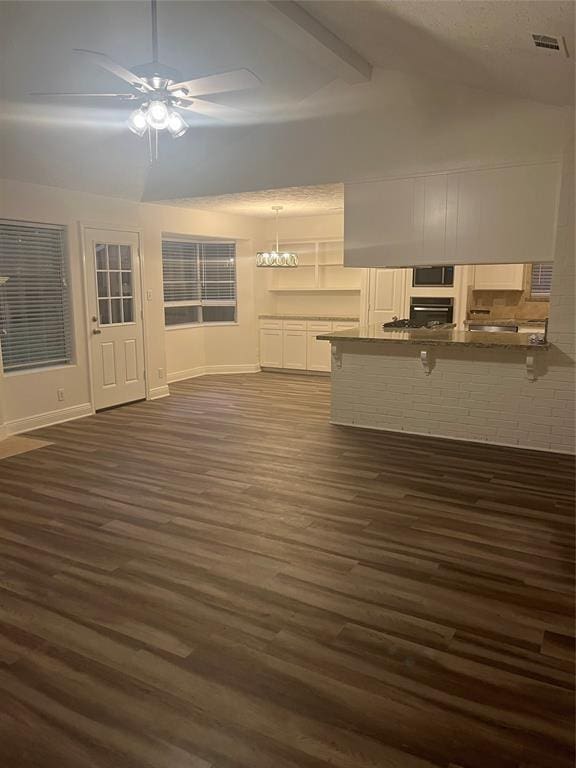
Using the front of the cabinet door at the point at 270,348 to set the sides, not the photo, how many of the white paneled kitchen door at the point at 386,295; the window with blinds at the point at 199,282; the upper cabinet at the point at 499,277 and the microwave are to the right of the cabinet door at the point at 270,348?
1

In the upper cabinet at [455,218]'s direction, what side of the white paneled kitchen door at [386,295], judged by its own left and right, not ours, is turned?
front

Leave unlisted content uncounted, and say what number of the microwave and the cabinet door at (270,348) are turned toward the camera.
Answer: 2

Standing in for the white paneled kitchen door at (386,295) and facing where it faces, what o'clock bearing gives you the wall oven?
The wall oven is roughly at 10 o'clock from the white paneled kitchen door.

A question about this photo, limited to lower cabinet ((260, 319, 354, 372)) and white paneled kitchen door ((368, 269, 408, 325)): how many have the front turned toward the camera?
2

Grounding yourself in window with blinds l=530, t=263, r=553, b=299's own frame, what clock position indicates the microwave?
The microwave is roughly at 2 o'clock from the window with blinds.

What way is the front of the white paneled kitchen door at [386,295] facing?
toward the camera

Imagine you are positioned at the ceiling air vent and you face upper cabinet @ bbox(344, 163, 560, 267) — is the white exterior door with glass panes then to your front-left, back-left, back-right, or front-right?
front-left

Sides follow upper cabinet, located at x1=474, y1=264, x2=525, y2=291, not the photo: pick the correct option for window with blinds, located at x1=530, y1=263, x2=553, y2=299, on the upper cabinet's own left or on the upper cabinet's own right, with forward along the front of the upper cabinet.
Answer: on the upper cabinet's own left

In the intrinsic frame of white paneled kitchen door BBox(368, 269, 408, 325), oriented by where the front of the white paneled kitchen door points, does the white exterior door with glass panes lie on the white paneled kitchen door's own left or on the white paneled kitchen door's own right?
on the white paneled kitchen door's own right

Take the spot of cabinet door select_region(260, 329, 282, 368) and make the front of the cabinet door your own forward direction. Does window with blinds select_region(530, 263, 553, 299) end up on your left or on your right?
on your left

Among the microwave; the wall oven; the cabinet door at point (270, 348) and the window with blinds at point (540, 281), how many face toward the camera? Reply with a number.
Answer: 4

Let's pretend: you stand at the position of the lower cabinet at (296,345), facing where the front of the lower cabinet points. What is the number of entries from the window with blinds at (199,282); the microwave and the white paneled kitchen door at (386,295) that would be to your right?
1

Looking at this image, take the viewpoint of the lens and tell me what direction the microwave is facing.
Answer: facing the viewer

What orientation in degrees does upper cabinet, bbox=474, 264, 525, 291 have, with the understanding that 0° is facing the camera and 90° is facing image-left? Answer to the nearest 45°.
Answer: approximately 0°

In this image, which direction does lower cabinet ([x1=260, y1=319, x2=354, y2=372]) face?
toward the camera
